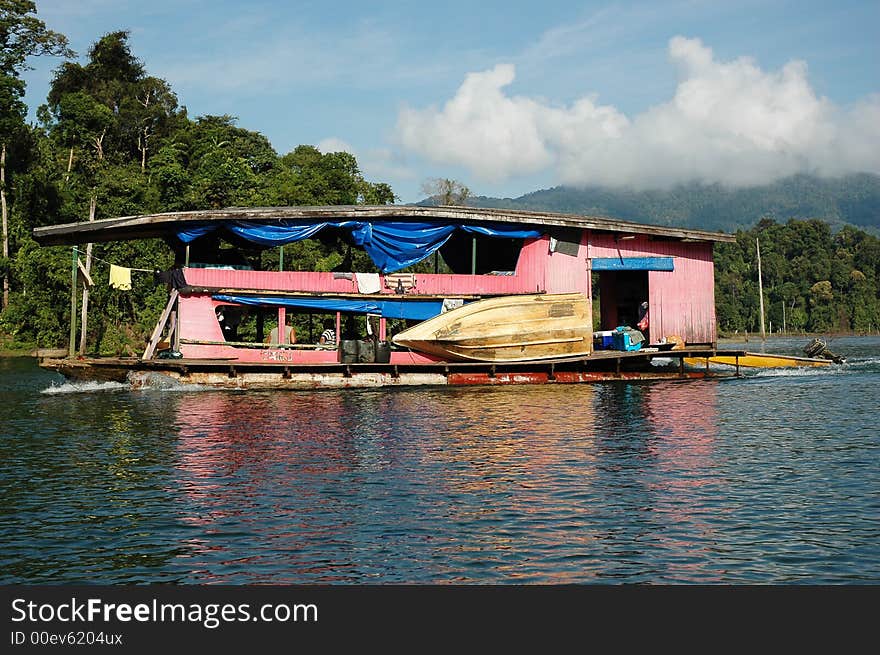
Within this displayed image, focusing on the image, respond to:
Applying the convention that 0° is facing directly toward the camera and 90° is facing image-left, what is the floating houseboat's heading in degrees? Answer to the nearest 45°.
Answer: approximately 90°
